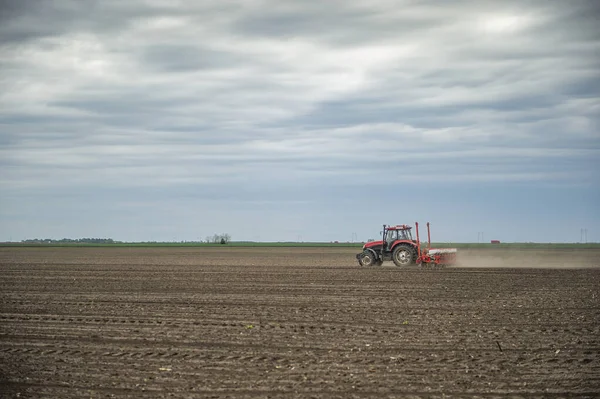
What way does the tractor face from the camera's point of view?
to the viewer's left
